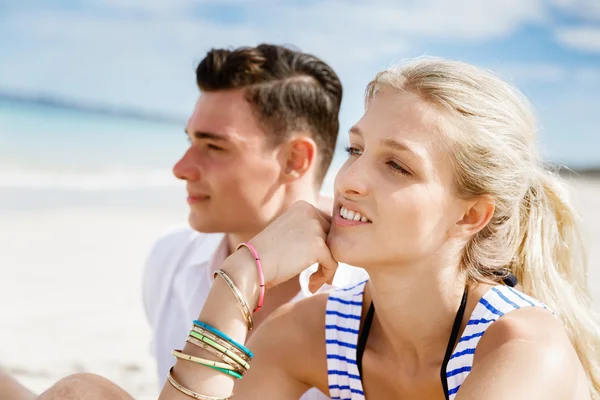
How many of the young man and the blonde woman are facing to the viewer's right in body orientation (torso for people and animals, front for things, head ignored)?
0

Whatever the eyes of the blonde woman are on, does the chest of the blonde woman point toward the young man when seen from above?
no

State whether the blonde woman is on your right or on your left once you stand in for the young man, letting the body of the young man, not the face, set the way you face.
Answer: on your left

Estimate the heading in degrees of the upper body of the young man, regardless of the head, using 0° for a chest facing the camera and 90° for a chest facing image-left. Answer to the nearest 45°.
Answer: approximately 45°

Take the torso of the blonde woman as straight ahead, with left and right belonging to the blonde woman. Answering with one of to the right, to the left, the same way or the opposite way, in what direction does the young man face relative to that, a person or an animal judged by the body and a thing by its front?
the same way

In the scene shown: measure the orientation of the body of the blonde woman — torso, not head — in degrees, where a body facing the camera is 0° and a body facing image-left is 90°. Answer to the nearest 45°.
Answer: approximately 45°

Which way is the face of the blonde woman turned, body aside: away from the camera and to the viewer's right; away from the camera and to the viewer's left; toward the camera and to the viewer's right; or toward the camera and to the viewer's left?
toward the camera and to the viewer's left

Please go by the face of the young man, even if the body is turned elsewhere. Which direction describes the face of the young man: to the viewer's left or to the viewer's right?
to the viewer's left
